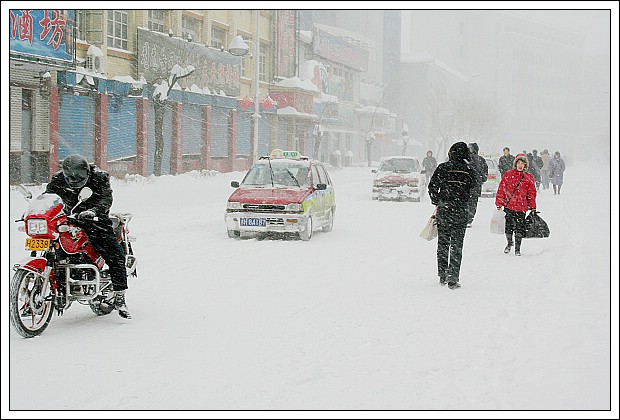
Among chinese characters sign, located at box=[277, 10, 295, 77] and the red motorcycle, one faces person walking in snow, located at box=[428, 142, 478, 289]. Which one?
the chinese characters sign

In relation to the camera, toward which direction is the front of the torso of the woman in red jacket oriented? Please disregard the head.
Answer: toward the camera

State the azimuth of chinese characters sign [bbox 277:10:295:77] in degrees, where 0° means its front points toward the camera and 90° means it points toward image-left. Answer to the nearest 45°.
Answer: approximately 0°

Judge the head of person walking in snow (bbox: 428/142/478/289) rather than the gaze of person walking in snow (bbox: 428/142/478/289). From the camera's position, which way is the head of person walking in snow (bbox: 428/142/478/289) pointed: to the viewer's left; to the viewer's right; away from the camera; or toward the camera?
away from the camera

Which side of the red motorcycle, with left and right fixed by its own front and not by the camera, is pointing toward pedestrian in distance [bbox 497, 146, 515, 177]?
back

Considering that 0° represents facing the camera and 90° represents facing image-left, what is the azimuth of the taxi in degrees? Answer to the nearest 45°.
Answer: approximately 45°

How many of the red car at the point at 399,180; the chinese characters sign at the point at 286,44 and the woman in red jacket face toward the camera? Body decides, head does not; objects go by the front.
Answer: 3

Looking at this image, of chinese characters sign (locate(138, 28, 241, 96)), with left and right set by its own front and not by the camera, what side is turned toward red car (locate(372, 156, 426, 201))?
front

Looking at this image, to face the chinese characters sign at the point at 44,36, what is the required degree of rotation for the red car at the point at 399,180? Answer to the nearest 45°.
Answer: approximately 45° to its right

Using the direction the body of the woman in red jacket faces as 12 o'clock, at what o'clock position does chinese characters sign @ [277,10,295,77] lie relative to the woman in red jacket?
The chinese characters sign is roughly at 5 o'clock from the woman in red jacket.

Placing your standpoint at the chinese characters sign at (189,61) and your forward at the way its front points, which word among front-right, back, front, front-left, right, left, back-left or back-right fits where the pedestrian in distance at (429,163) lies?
front

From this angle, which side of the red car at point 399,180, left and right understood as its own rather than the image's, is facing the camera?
front

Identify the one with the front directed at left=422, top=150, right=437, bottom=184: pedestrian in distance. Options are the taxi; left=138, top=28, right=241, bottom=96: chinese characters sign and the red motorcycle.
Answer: the chinese characters sign
